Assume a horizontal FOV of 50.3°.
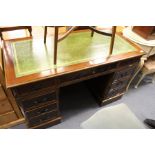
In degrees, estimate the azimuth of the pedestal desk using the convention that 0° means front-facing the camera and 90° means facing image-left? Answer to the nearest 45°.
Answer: approximately 315°
